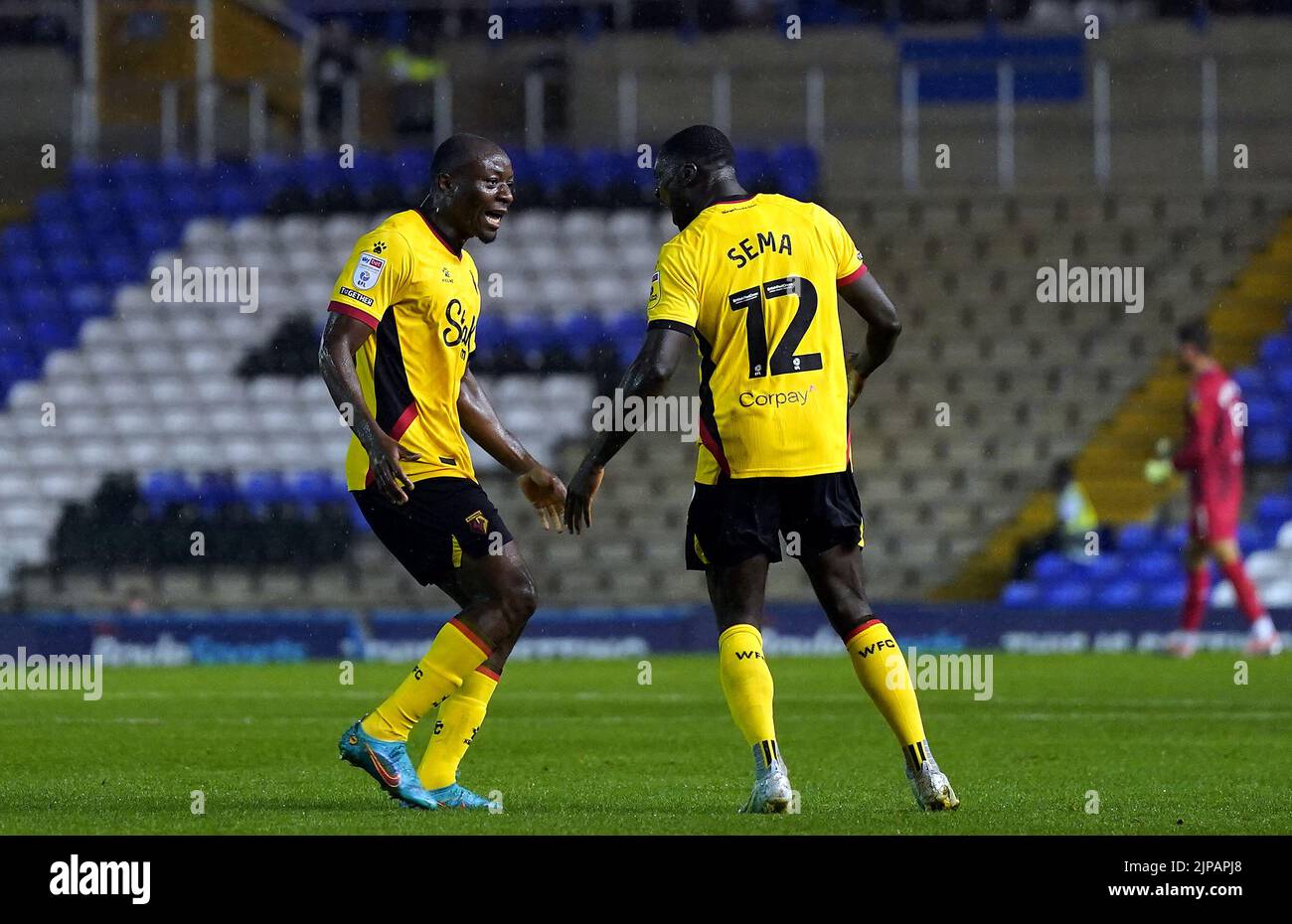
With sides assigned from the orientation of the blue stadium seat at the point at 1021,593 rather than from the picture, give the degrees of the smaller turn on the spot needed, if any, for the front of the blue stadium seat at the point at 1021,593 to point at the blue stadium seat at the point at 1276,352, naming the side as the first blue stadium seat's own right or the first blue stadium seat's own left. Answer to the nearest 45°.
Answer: approximately 135° to the first blue stadium seat's own left

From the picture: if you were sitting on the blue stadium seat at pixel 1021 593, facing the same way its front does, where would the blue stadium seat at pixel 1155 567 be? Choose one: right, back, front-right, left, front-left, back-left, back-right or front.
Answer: left

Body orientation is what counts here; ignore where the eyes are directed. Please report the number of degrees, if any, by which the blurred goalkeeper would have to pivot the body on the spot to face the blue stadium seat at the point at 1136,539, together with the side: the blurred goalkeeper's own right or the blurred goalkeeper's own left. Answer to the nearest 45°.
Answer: approximately 90° to the blurred goalkeeper's own right

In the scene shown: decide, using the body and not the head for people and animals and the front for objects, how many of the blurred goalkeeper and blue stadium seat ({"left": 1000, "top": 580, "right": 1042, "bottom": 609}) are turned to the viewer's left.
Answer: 1

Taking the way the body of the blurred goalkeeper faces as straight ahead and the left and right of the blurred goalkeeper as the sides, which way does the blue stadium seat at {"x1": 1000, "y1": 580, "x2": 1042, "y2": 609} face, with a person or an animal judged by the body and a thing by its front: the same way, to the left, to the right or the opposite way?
to the left

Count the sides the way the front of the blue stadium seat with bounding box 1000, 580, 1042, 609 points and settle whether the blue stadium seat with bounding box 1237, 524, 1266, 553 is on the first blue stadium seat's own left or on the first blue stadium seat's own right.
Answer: on the first blue stadium seat's own left

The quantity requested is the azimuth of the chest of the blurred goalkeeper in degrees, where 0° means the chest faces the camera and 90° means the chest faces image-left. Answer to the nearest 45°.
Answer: approximately 90°

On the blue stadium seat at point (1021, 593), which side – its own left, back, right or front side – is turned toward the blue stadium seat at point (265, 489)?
right

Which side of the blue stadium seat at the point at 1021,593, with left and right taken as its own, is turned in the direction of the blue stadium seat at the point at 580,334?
right

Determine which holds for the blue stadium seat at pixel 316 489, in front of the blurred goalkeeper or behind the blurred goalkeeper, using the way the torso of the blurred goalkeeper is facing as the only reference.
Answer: in front

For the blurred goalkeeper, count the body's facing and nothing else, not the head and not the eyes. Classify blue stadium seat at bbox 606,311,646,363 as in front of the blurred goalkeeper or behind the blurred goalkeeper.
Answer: in front

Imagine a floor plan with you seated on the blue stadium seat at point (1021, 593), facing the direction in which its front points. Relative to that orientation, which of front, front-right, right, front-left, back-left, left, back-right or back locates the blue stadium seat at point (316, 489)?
right

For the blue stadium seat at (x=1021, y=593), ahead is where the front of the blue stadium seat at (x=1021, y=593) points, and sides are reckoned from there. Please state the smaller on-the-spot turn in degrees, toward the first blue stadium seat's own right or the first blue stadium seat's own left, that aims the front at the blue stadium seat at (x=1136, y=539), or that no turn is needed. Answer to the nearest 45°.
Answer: approximately 90° to the first blue stadium seat's own left

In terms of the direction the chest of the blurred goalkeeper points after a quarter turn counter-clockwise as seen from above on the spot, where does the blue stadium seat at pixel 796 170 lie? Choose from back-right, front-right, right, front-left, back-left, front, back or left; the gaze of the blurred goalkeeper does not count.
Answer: back-right

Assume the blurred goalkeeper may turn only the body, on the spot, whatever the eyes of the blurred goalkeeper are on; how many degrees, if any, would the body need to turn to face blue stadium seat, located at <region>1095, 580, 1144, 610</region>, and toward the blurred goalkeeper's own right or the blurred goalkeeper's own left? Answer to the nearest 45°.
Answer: approximately 90° to the blurred goalkeeper's own right

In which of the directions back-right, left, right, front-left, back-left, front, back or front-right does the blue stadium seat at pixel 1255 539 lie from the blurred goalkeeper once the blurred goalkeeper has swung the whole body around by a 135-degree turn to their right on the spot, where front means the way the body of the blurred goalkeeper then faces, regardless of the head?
front-left
